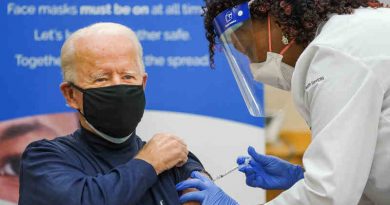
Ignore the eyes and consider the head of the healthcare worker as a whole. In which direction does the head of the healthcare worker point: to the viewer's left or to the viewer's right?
to the viewer's left

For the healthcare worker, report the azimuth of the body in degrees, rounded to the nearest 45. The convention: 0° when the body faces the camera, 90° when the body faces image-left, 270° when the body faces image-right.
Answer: approximately 90°

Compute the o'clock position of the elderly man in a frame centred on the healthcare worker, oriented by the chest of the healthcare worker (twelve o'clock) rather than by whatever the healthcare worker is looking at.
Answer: The elderly man is roughly at 12 o'clock from the healthcare worker.
